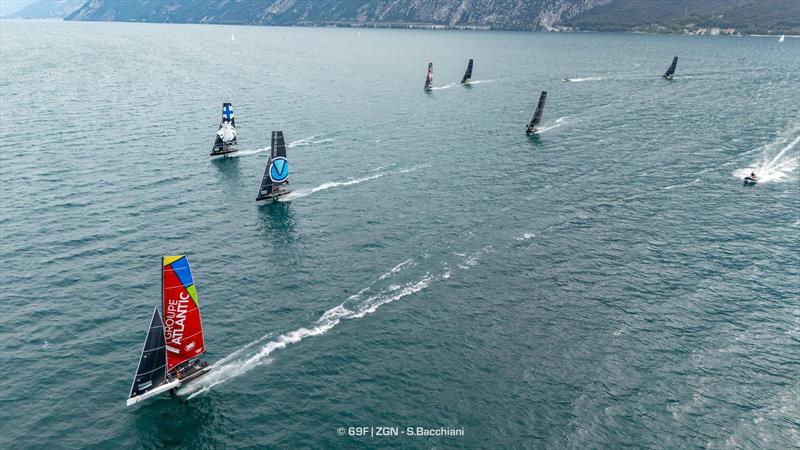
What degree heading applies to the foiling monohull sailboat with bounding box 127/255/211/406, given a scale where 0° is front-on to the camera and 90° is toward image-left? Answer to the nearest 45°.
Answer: approximately 45°
